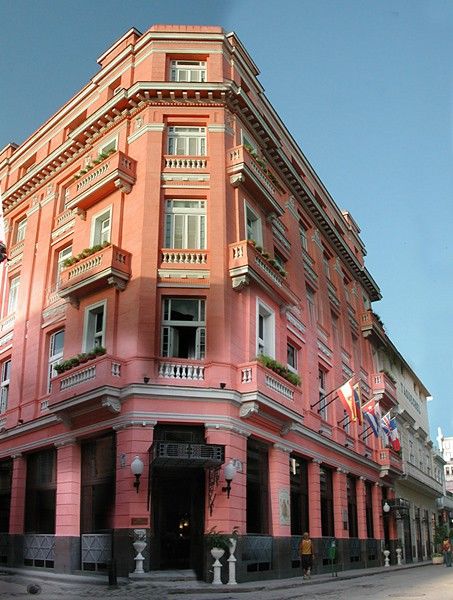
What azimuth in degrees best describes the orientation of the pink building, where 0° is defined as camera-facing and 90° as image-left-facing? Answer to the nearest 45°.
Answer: approximately 0°

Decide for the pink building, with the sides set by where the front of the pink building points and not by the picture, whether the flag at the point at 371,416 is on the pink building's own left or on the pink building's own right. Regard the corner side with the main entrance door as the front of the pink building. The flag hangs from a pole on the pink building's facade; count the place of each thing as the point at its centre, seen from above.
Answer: on the pink building's own left

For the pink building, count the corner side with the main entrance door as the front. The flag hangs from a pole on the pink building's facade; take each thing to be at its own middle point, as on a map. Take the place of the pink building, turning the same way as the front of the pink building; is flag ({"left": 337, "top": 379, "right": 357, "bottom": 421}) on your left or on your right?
on your left
